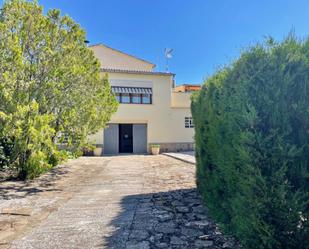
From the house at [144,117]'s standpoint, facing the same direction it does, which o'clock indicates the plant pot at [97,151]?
The plant pot is roughly at 2 o'clock from the house.

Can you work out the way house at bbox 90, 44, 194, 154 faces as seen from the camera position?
facing the viewer

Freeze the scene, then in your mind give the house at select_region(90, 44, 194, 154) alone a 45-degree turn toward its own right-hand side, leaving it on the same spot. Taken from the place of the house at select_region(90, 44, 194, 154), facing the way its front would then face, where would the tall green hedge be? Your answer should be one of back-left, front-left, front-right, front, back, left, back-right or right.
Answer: front-left

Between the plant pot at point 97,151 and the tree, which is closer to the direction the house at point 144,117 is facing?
the tree

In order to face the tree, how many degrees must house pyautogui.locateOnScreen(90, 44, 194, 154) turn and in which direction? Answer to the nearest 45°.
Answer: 0° — it already faces it
